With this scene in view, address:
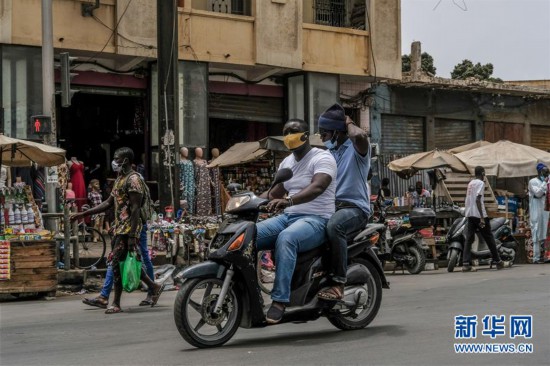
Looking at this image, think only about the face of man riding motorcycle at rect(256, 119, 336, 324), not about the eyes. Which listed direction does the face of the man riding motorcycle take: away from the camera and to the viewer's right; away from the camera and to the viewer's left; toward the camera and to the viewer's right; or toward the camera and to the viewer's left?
toward the camera and to the viewer's left

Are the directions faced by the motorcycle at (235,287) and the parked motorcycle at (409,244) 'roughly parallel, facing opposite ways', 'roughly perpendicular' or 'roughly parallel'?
roughly perpendicular

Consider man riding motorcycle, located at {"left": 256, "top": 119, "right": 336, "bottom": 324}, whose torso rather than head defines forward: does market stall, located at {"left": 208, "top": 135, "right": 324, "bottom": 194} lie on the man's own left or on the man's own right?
on the man's own right

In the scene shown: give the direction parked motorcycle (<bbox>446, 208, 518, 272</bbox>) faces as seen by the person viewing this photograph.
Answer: facing the viewer and to the left of the viewer

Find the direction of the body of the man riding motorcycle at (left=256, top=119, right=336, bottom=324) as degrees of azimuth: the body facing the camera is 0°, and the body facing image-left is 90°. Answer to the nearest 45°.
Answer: approximately 45°

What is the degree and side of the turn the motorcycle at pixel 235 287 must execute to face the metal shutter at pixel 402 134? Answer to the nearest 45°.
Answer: approximately 135° to its right

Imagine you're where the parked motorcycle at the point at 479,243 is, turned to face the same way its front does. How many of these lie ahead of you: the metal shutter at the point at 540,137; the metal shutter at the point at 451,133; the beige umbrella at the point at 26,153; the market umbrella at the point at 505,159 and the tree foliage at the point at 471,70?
1

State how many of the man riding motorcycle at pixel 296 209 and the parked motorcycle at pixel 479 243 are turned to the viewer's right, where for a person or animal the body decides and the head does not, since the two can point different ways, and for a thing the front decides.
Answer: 0

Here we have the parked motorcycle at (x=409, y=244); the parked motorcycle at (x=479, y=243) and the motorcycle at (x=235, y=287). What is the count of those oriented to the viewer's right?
0

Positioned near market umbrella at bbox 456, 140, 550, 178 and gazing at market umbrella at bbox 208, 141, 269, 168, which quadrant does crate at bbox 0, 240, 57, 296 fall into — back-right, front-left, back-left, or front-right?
front-left

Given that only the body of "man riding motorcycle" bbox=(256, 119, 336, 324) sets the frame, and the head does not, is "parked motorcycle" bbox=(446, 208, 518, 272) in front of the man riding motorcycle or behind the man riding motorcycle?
behind

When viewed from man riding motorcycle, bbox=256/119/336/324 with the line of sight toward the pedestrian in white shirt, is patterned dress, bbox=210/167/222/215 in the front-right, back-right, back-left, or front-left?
front-left
